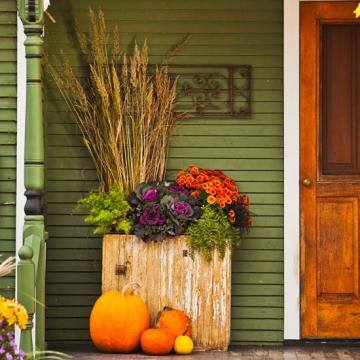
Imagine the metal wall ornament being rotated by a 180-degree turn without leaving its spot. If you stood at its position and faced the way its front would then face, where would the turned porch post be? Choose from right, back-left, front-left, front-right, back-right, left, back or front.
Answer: back-left

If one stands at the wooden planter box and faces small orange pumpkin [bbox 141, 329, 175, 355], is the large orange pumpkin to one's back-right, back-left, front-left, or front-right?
front-right

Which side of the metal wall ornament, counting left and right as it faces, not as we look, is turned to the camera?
front
